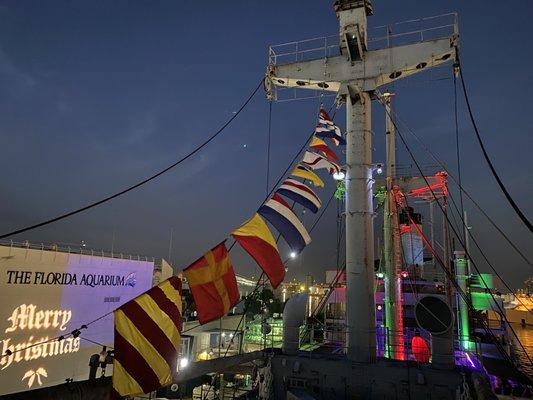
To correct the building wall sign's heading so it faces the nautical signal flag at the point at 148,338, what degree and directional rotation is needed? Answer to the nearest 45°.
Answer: approximately 45° to its right

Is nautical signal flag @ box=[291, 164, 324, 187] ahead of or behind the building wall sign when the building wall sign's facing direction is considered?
ahead

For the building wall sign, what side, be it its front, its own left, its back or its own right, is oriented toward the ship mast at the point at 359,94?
front

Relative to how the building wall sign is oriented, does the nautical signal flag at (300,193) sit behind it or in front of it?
in front

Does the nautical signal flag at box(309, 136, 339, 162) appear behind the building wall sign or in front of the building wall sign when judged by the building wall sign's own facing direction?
in front

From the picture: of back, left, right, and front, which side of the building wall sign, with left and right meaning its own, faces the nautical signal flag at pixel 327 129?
front

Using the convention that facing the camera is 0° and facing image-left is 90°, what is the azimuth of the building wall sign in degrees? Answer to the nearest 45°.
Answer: approximately 315°

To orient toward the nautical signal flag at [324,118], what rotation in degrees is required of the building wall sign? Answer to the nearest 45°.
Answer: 0° — it already faces it
